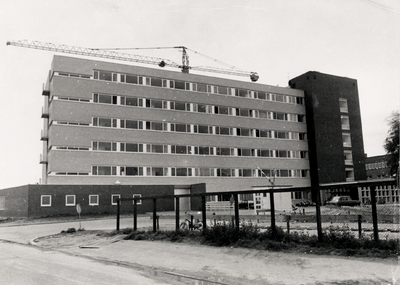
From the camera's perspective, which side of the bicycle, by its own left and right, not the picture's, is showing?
left
